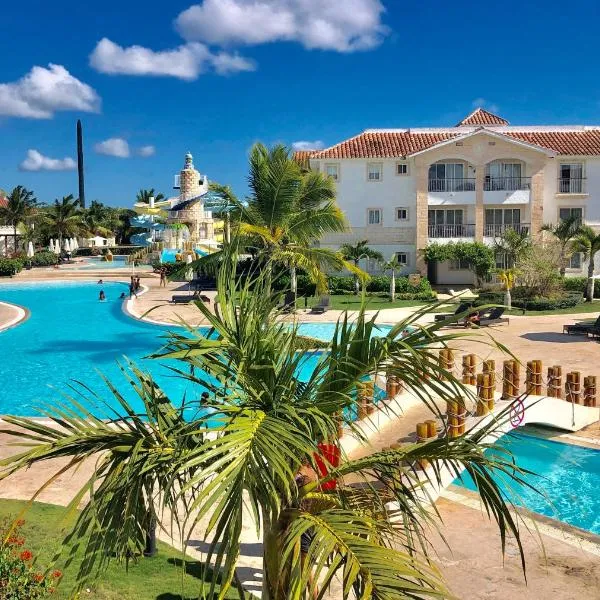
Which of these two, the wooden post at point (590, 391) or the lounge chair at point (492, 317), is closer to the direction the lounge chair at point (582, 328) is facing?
the lounge chair

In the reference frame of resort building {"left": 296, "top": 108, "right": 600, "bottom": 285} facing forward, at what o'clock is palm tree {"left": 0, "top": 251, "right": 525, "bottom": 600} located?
The palm tree is roughly at 12 o'clock from the resort building.

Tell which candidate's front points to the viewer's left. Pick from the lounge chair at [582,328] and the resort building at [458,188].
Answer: the lounge chair

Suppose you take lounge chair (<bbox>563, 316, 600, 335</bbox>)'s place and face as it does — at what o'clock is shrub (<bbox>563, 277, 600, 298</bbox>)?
The shrub is roughly at 3 o'clock from the lounge chair.

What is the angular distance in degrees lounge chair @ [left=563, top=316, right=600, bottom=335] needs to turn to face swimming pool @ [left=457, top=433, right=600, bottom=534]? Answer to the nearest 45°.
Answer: approximately 90° to its left

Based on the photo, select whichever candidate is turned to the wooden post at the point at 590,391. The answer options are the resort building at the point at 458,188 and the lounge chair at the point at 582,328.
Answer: the resort building

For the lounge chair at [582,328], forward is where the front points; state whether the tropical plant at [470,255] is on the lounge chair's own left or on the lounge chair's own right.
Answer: on the lounge chair's own right

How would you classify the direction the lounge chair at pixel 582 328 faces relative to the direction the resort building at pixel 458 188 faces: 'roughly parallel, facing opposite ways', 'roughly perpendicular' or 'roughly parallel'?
roughly perpendicular

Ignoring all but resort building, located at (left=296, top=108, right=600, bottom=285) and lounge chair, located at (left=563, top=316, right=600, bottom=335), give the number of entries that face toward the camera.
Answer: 1

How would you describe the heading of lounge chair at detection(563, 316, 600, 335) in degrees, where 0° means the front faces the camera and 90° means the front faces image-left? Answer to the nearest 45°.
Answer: approximately 90°

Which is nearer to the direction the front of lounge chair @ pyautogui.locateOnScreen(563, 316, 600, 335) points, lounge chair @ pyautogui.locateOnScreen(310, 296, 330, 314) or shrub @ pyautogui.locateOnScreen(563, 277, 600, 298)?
the lounge chair
